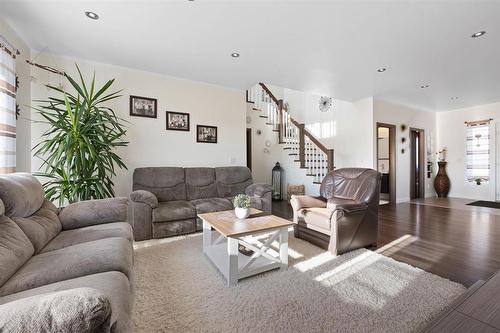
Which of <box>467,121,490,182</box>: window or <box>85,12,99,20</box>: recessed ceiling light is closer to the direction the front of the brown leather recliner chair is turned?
the recessed ceiling light

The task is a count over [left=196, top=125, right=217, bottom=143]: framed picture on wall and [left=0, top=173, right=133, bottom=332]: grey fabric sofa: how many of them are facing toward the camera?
1

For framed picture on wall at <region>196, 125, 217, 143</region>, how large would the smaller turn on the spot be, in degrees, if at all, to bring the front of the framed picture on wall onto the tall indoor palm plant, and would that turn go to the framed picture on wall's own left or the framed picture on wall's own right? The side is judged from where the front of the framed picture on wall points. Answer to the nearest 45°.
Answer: approximately 45° to the framed picture on wall's own right

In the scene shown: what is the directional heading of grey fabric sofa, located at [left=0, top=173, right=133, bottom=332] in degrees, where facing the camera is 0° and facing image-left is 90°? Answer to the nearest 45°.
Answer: approximately 270°

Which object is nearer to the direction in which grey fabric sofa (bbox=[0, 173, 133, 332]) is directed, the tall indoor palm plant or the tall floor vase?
the tall floor vase

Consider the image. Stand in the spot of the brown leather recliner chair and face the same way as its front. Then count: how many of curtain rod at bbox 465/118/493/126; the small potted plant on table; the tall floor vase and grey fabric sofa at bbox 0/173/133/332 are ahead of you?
2

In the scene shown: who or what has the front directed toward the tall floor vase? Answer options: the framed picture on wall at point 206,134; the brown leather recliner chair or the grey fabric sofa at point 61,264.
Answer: the grey fabric sofa

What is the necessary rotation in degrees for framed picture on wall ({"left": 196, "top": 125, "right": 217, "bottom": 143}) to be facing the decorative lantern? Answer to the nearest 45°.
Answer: approximately 135° to its left

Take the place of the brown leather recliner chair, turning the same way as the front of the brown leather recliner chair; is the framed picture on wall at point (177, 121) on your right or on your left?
on your right

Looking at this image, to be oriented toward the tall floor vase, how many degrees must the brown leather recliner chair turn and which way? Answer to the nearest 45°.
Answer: approximately 180°

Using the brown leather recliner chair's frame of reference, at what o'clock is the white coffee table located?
The white coffee table is roughly at 12 o'clock from the brown leather recliner chair.

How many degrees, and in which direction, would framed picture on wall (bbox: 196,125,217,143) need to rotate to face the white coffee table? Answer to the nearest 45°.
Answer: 0° — it already faces it

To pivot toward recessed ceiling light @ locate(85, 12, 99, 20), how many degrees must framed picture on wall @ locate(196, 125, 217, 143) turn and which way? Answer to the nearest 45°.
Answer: approximately 45° to its right

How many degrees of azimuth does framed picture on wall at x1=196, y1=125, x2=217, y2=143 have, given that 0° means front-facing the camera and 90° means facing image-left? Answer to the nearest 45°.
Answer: approximately 0°
